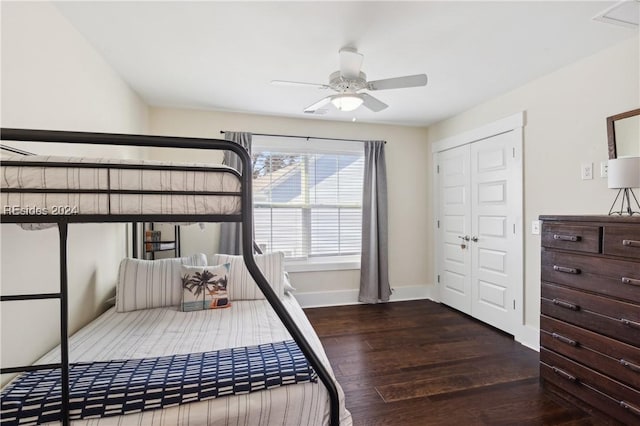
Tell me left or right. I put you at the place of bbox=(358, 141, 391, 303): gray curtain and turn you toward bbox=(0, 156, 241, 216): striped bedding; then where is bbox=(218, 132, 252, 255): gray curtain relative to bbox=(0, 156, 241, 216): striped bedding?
right

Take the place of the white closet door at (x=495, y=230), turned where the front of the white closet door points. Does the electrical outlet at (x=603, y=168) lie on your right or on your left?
on your left

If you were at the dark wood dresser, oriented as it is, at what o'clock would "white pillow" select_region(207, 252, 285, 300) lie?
The white pillow is roughly at 1 o'clock from the dark wood dresser.

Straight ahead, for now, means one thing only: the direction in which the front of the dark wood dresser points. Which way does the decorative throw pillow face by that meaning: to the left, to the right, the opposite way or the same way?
to the left

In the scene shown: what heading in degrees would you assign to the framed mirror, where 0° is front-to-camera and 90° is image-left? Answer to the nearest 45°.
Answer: approximately 45°

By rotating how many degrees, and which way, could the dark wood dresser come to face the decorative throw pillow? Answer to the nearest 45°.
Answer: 0° — it already faces it

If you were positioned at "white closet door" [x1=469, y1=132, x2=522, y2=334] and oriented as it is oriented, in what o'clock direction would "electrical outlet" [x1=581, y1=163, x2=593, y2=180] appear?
The electrical outlet is roughly at 9 o'clock from the white closet door.

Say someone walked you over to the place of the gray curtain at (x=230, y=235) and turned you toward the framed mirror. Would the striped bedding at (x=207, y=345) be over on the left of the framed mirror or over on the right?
right

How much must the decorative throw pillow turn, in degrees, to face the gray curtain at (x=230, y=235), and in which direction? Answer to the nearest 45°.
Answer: approximately 180°

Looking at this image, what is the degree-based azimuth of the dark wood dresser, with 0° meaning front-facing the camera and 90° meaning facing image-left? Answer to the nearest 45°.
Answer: approximately 45°

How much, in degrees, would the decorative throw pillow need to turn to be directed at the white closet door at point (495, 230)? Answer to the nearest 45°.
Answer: approximately 90° to its left

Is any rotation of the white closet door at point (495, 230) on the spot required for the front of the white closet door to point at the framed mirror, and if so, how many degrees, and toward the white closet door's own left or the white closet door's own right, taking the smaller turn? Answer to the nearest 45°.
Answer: approximately 90° to the white closet door's own left
